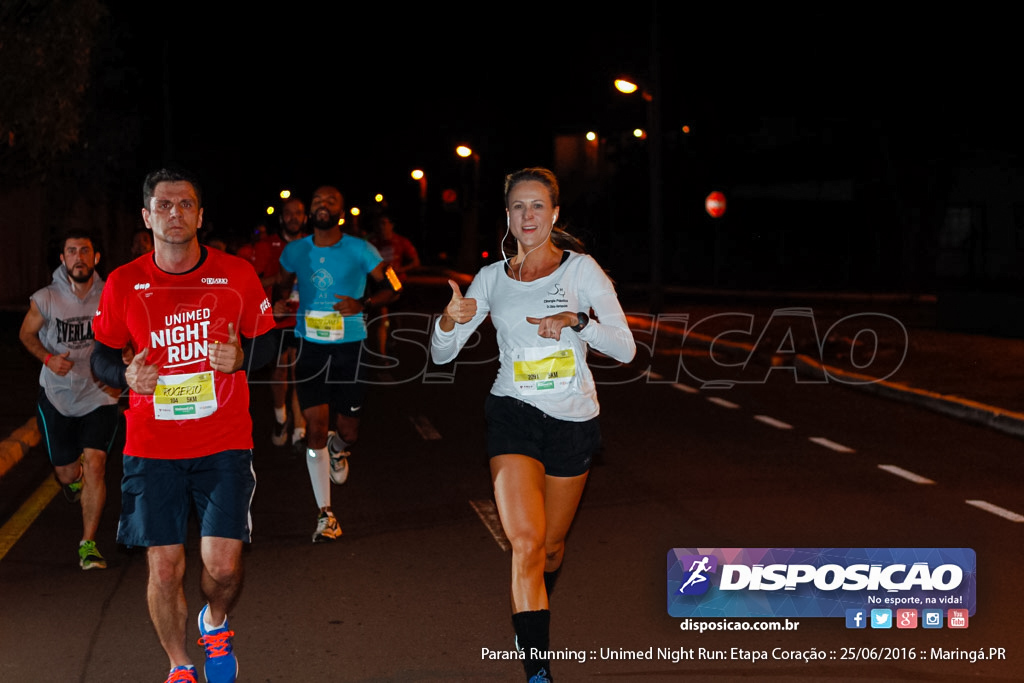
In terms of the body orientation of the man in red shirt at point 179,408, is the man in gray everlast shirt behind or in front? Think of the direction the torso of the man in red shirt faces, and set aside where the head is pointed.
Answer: behind

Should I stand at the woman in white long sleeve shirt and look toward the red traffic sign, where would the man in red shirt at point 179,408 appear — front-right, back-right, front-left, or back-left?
back-left

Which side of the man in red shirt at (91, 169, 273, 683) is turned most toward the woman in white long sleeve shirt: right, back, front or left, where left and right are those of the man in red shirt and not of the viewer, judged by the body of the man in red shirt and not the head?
left

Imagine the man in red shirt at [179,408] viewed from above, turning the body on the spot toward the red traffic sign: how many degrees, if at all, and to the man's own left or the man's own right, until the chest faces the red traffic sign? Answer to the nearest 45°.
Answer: approximately 135° to the man's own left

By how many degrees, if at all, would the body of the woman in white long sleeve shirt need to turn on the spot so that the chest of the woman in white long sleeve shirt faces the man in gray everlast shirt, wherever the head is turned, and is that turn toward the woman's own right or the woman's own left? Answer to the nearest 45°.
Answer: approximately 135° to the woman's own right

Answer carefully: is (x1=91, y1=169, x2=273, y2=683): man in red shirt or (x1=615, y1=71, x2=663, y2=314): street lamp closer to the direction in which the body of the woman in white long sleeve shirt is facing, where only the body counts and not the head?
the man in red shirt

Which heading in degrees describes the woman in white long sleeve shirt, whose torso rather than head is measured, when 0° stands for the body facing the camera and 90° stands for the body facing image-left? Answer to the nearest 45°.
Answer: approximately 0°

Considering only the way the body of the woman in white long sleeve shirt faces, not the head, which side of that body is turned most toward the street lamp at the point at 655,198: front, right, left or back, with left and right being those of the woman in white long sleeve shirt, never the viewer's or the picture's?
back

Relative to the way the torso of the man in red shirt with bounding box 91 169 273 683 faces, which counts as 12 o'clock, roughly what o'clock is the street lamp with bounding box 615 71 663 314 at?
The street lamp is roughly at 7 o'clock from the man in red shirt.
